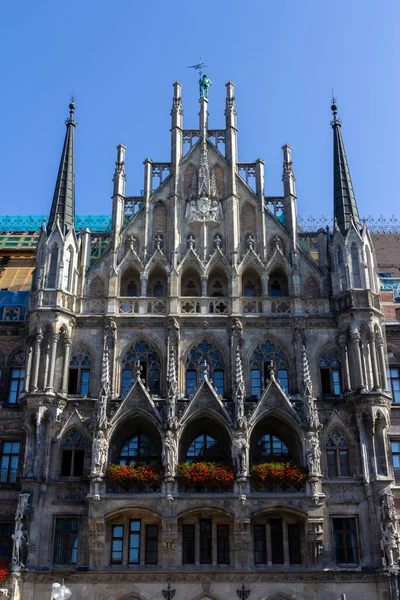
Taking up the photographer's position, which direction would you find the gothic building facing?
facing the viewer
